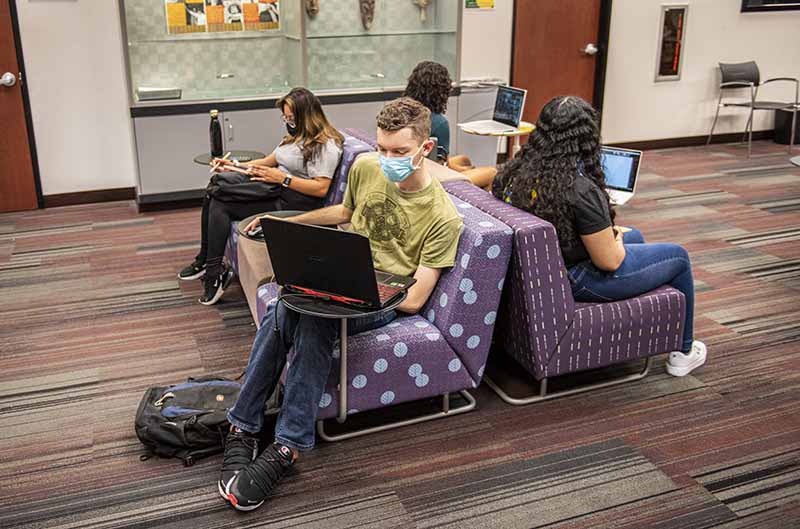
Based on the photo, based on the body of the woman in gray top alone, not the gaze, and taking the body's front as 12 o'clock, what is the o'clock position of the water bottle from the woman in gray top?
The water bottle is roughly at 2 o'clock from the woman in gray top.

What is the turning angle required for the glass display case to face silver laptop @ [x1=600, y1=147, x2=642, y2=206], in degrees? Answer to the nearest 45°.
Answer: approximately 45° to its left

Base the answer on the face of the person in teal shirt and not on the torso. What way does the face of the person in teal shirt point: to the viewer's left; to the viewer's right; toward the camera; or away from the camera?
away from the camera

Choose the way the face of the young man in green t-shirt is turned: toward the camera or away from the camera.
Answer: toward the camera

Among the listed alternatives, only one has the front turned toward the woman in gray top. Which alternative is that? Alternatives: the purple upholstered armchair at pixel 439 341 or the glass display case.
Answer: the glass display case

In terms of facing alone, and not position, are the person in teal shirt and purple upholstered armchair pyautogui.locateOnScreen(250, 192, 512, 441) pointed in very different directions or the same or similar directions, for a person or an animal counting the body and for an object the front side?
very different directions

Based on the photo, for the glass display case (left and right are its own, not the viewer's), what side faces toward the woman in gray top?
front

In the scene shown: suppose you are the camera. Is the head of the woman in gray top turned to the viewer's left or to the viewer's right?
to the viewer's left

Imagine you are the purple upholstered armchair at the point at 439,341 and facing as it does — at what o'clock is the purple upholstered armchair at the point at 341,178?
the purple upholstered armchair at the point at 341,178 is roughly at 4 o'clock from the purple upholstered armchair at the point at 439,341.

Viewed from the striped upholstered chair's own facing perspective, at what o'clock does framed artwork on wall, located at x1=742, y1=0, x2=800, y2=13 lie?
The framed artwork on wall is roughly at 11 o'clock from the striped upholstered chair.

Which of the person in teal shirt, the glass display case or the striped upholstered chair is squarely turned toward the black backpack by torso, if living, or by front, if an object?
the glass display case

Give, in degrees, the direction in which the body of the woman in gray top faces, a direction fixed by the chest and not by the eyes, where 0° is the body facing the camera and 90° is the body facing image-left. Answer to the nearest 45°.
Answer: approximately 90°

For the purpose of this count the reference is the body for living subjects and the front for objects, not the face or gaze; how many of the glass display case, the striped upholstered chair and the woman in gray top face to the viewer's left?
1

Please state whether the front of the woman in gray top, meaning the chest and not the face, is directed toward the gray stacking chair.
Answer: no

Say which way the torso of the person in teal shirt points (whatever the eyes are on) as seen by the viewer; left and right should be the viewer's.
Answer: facing away from the viewer and to the right of the viewer

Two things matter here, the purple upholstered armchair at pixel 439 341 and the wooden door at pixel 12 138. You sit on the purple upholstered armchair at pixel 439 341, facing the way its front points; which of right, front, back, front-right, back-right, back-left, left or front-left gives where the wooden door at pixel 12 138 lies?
right

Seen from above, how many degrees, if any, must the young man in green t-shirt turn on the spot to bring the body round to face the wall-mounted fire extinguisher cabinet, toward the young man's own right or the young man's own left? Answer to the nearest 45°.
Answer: approximately 180°
